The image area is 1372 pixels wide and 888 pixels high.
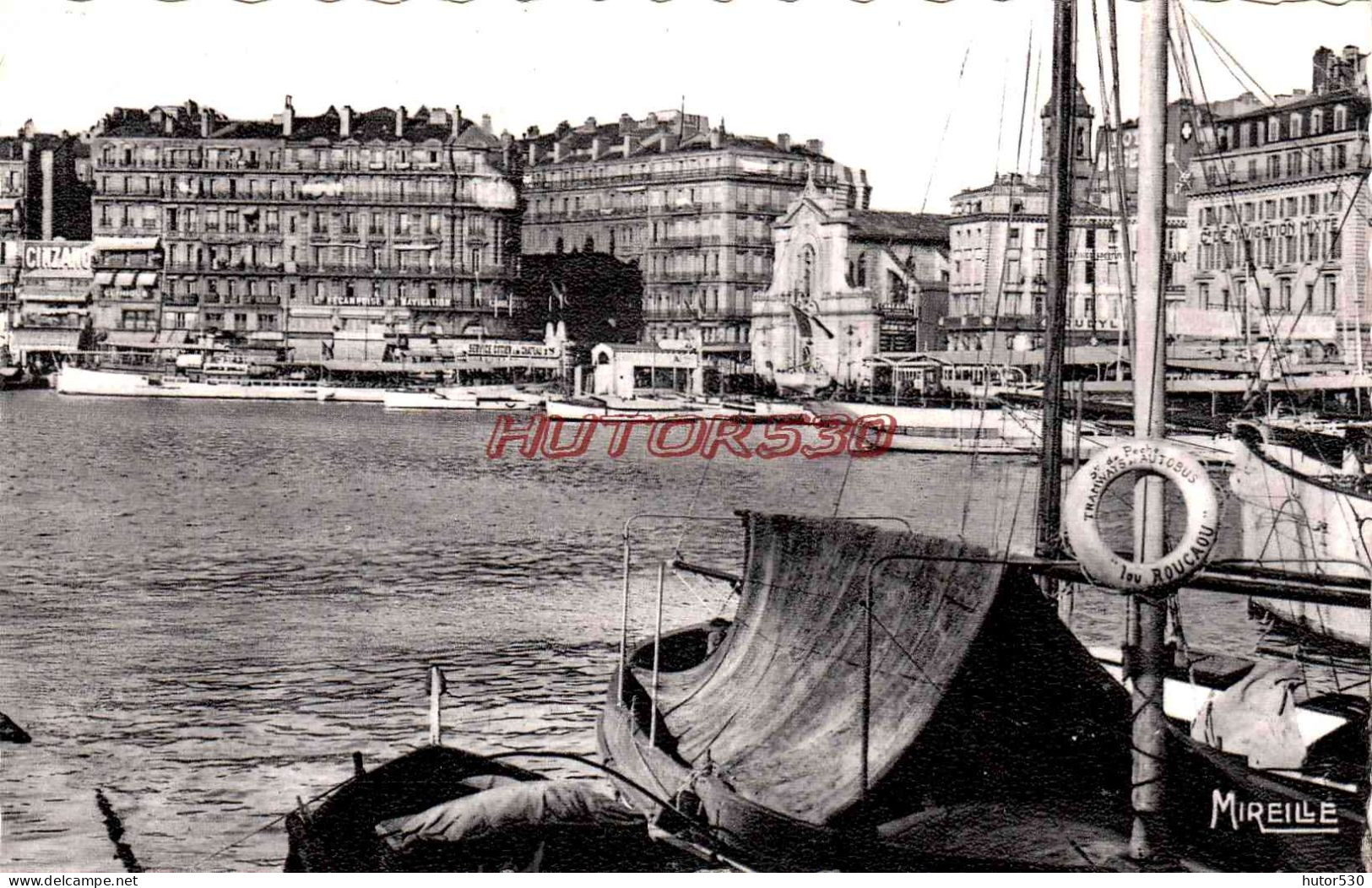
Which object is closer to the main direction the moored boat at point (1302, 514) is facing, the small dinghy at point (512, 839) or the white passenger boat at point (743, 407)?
the white passenger boat

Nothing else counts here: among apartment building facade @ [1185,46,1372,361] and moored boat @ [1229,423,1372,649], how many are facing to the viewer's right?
0

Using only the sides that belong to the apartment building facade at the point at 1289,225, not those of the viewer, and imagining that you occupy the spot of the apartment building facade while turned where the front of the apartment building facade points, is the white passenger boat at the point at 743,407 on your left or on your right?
on your right

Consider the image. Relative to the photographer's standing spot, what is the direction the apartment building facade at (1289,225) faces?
facing the viewer and to the left of the viewer

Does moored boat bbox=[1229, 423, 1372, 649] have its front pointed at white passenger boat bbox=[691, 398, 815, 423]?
yes

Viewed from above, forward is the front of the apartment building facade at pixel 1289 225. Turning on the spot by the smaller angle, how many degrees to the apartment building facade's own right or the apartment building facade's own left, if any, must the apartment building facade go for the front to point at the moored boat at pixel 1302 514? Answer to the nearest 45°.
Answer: approximately 45° to the apartment building facade's own left

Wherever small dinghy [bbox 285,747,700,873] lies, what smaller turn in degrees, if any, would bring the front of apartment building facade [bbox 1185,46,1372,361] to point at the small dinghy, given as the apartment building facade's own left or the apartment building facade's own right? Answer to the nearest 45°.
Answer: approximately 45° to the apartment building facade's own left

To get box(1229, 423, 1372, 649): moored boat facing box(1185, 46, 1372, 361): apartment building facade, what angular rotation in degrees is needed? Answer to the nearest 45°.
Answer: approximately 45° to its right

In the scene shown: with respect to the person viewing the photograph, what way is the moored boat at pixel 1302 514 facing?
facing away from the viewer and to the left of the viewer

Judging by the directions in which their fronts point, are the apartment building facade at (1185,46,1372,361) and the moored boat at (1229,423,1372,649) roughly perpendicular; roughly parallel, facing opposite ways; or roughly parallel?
roughly perpendicular
